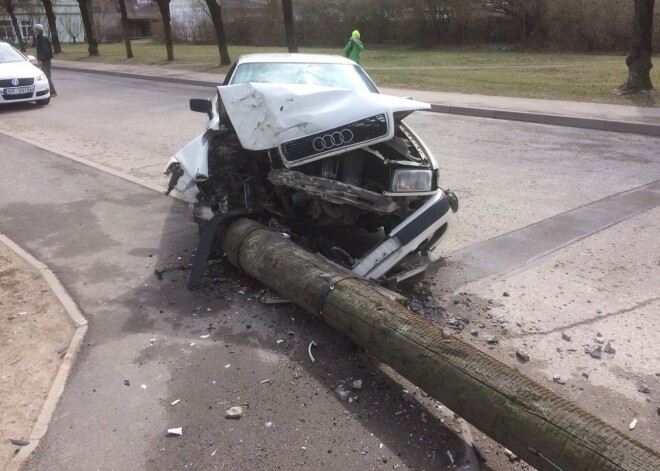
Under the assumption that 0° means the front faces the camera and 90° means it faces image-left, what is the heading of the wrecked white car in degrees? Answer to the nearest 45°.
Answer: approximately 0°

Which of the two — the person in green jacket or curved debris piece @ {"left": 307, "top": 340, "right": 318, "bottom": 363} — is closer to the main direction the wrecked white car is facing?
the curved debris piece

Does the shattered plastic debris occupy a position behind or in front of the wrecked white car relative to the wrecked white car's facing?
in front

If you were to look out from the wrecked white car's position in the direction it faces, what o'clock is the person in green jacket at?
The person in green jacket is roughly at 6 o'clock from the wrecked white car.

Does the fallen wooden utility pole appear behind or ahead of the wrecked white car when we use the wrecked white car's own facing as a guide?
ahead

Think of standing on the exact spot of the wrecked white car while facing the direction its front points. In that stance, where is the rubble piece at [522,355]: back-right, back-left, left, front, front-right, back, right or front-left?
front-left

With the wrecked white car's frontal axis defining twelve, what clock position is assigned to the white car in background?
The white car in background is roughly at 5 o'clock from the wrecked white car.

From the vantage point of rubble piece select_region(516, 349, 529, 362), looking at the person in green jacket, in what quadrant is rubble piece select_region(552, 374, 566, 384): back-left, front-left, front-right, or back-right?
back-right

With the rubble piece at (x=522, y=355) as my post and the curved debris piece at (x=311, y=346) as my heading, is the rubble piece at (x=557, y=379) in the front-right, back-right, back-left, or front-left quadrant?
back-left

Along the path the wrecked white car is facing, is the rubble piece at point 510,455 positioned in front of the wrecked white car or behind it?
in front

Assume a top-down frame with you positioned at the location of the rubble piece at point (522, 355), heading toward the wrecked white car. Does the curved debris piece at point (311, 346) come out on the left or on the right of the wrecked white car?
left

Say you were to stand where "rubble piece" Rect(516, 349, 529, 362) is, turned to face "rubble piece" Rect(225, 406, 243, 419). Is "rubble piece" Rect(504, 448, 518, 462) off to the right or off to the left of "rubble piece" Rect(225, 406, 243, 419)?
left

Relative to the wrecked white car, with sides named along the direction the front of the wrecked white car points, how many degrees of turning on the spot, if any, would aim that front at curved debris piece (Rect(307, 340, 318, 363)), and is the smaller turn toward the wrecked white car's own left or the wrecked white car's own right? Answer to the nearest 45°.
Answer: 0° — it already faces it
